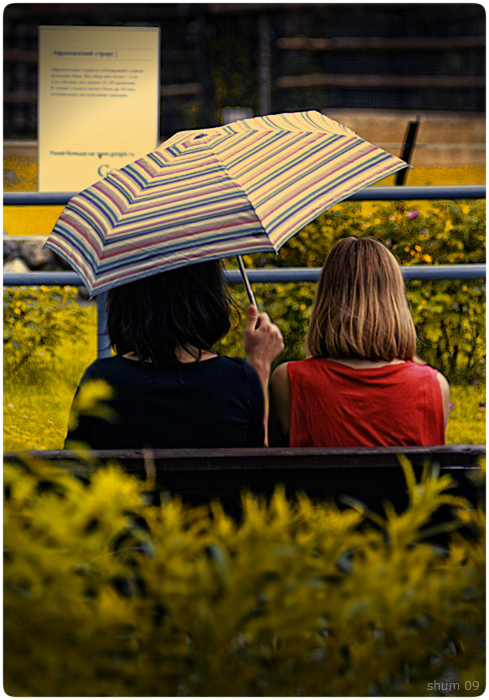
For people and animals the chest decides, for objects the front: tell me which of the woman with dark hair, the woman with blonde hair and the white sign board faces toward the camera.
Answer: the white sign board

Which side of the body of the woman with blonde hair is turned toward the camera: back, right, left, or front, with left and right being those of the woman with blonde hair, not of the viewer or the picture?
back

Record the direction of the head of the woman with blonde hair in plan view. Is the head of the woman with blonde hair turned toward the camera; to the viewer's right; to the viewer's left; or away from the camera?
away from the camera

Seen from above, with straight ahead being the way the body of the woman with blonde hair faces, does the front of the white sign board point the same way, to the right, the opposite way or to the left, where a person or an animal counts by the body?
the opposite way

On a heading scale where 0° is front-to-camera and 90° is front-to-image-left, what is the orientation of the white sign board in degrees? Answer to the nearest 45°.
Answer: approximately 0°

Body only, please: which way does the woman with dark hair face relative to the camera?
away from the camera

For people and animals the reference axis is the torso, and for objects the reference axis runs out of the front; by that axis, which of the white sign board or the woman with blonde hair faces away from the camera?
the woman with blonde hair

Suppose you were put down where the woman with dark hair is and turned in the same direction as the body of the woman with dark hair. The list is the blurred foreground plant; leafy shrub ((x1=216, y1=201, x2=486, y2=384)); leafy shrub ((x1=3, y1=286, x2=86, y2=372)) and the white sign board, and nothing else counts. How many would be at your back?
1

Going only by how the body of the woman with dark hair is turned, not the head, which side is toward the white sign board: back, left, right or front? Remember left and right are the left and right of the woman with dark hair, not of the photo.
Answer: front

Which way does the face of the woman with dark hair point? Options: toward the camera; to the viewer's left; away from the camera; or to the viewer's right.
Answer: away from the camera

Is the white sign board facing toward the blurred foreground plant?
yes

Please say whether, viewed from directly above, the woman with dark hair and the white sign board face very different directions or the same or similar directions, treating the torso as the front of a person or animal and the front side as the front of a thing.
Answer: very different directions
